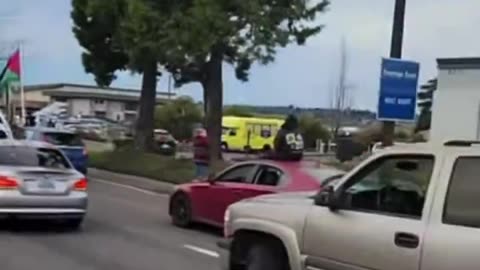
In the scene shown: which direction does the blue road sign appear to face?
toward the camera

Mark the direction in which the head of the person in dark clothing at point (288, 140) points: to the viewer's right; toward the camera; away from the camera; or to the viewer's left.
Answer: away from the camera

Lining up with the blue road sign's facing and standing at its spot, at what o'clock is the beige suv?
The beige suv is roughly at 12 o'clock from the blue road sign.
